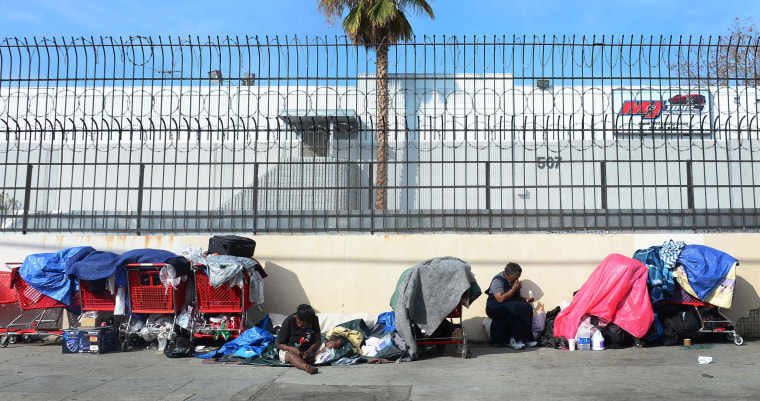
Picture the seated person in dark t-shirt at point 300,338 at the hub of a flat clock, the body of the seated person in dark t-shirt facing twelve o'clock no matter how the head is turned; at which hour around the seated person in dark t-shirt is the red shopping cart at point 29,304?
The red shopping cart is roughly at 4 o'clock from the seated person in dark t-shirt.

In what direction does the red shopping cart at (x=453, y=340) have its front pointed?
to the viewer's left

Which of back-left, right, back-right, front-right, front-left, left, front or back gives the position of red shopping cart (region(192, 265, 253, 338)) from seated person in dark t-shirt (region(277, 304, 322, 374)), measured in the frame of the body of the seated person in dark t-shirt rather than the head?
back-right

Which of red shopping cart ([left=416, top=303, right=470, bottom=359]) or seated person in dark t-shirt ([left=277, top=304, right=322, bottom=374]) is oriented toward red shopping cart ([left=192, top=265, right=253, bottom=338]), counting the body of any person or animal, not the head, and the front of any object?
red shopping cart ([left=416, top=303, right=470, bottom=359])

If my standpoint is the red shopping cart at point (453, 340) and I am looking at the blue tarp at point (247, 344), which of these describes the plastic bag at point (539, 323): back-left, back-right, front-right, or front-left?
back-right

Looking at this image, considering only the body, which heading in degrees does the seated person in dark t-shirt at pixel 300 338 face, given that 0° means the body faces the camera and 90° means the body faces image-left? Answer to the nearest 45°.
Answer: approximately 0°
